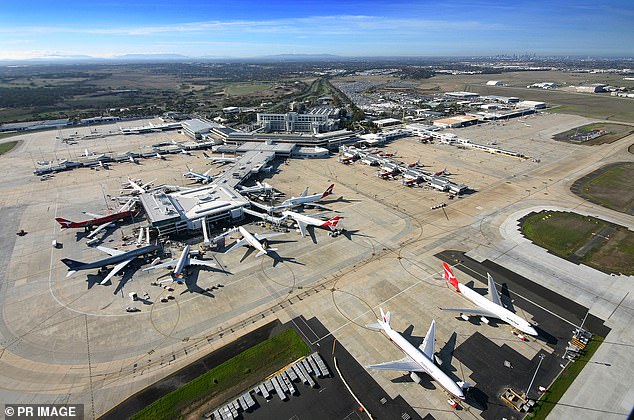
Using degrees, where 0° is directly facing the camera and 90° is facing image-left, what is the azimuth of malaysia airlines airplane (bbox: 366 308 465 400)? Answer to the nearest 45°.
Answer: approximately 315°
